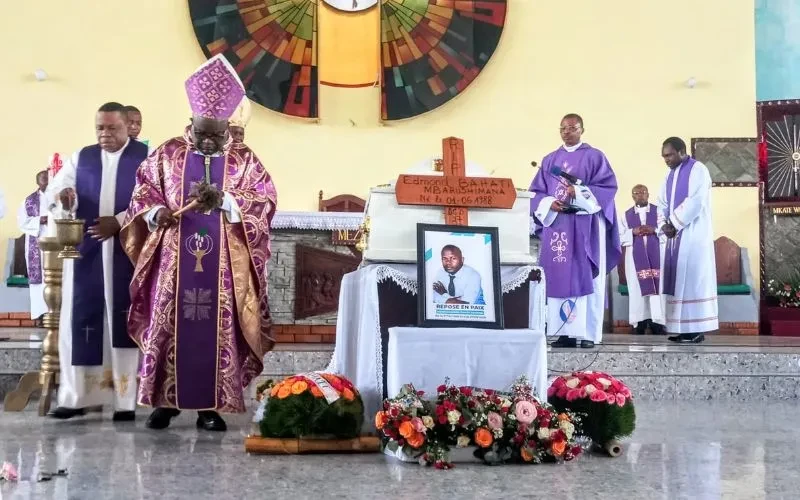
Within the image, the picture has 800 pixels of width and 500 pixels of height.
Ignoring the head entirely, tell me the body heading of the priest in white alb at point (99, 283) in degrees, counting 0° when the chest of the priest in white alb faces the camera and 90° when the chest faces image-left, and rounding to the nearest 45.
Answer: approximately 0°

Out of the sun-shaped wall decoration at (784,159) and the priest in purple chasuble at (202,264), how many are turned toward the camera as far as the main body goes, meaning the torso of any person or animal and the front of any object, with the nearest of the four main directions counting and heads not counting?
2

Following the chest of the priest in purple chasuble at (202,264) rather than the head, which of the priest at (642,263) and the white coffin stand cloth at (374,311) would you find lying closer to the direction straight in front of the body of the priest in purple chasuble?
the white coffin stand cloth

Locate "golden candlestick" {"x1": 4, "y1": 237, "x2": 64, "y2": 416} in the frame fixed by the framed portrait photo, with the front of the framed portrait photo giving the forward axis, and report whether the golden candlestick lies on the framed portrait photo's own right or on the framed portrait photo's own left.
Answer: on the framed portrait photo's own right

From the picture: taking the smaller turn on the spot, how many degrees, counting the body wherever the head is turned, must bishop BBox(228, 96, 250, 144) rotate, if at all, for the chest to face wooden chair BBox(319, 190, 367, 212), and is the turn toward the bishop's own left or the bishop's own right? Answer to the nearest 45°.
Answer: approximately 90° to the deacon's own left

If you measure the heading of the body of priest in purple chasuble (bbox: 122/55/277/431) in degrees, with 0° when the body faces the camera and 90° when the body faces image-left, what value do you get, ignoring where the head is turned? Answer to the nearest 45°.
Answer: approximately 0°
